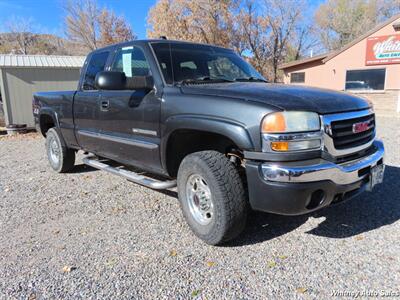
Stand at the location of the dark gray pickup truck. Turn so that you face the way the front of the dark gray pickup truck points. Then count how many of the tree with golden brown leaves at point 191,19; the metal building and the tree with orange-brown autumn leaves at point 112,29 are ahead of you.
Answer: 0

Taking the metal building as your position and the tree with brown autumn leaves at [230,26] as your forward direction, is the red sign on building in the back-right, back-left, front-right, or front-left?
front-right

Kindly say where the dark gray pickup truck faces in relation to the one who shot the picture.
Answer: facing the viewer and to the right of the viewer

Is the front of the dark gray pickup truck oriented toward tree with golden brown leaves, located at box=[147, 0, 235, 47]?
no

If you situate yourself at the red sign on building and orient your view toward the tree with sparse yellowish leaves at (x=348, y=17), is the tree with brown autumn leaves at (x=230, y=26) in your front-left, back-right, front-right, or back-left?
front-left

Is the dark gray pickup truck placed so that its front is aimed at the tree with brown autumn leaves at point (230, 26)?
no

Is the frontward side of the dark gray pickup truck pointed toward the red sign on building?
no

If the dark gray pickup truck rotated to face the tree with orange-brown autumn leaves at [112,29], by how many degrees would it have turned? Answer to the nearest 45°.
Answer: approximately 135° to its left

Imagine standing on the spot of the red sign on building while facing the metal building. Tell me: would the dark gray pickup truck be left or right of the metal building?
left

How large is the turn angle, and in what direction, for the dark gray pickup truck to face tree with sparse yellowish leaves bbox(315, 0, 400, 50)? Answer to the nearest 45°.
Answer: approximately 90° to its left

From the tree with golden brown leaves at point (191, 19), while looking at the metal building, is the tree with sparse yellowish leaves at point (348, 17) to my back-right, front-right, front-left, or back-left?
back-left

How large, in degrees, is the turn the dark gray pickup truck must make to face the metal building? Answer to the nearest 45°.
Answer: approximately 180°
